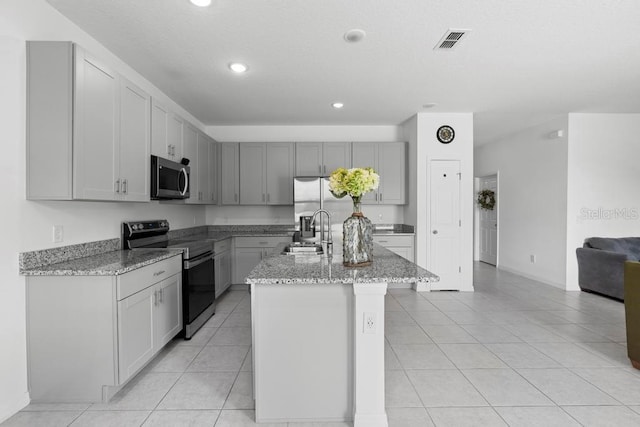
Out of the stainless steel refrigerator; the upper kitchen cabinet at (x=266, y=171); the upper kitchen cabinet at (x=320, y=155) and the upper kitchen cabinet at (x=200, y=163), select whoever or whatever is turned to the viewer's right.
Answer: the upper kitchen cabinet at (x=200, y=163)

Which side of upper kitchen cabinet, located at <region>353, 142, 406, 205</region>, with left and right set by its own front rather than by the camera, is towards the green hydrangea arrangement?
front

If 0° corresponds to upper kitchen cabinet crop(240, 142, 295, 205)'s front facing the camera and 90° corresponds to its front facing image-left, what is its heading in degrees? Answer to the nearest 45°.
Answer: approximately 0°

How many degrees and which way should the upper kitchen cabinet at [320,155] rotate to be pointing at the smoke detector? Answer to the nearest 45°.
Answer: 0° — it already faces it

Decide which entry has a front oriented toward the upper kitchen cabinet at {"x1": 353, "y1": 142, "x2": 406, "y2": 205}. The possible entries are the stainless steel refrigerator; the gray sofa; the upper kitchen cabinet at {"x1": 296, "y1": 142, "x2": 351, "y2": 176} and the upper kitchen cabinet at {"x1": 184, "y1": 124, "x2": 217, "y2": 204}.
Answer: the upper kitchen cabinet at {"x1": 184, "y1": 124, "x2": 217, "y2": 204}

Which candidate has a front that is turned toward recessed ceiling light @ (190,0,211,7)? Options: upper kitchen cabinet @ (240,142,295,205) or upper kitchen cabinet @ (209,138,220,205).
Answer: upper kitchen cabinet @ (240,142,295,205)

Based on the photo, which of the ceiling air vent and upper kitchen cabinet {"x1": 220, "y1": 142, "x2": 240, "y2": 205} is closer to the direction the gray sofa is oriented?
the ceiling air vent

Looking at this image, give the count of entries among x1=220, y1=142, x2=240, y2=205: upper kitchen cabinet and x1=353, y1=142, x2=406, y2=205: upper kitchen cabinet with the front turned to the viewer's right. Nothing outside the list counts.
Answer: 0

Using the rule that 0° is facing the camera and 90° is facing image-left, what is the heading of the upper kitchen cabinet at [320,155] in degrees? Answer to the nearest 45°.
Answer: approximately 0°

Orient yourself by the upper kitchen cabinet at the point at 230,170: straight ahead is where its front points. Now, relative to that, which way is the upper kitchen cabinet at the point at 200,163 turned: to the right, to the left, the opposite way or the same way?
to the left

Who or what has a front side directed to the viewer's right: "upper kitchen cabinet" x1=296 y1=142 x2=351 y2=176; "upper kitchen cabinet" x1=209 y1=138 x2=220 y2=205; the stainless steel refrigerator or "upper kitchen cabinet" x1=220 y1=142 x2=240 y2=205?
"upper kitchen cabinet" x1=209 y1=138 x2=220 y2=205

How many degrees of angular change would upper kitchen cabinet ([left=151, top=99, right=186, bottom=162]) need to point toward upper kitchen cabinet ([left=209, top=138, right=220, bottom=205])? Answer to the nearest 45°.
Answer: approximately 90° to its left

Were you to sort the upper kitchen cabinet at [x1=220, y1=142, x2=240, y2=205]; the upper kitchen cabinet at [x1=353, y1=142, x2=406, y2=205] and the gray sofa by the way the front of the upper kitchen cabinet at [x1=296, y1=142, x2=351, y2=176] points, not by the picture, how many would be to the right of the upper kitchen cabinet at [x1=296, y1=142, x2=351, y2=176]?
1

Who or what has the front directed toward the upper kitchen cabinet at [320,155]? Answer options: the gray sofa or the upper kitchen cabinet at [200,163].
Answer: the upper kitchen cabinet at [200,163]

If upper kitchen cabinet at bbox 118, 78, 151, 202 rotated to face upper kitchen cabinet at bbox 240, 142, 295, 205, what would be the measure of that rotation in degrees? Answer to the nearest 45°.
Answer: approximately 90° to its left
